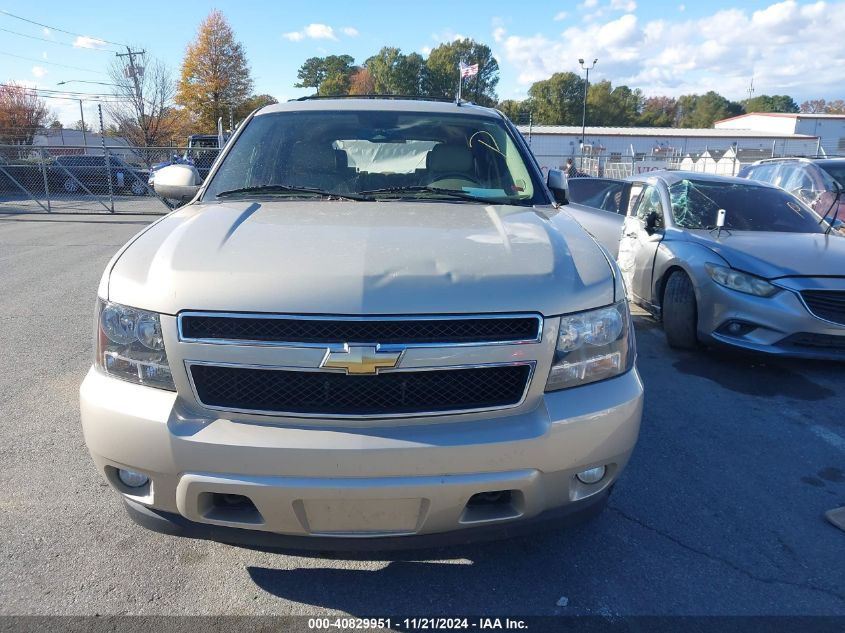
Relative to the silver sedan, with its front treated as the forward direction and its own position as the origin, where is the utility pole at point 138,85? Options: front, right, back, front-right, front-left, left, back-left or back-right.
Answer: back

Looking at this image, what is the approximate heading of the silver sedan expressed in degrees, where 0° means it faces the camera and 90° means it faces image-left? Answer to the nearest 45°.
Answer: approximately 315°

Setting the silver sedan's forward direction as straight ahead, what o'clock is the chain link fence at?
The chain link fence is roughly at 5 o'clock from the silver sedan.

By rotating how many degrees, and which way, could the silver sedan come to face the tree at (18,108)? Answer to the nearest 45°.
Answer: approximately 180°

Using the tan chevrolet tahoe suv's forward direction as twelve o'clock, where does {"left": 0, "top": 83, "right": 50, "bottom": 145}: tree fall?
The tree is roughly at 5 o'clock from the tan chevrolet tahoe suv.

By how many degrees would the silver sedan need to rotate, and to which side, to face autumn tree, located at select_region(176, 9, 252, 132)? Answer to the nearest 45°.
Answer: approximately 180°

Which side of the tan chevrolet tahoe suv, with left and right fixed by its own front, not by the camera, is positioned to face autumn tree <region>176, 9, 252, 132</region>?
back

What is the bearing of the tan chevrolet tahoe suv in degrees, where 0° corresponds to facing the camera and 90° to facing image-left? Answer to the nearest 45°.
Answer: approximately 0°

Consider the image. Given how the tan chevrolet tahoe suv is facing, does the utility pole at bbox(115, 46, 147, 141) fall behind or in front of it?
behind

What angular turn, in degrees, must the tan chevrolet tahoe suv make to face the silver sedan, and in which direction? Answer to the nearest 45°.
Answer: approximately 135° to its left

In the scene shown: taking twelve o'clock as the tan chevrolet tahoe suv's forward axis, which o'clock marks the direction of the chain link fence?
The chain link fence is roughly at 5 o'clock from the tan chevrolet tahoe suv.

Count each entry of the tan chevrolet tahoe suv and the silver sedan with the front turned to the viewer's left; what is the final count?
0
